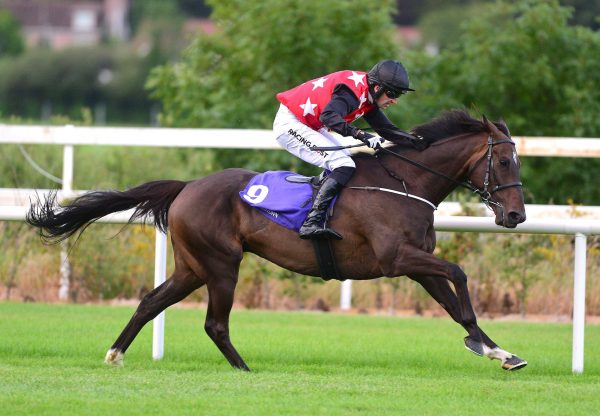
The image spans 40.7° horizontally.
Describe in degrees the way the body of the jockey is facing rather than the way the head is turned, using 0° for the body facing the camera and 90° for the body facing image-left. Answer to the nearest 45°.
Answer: approximately 270°

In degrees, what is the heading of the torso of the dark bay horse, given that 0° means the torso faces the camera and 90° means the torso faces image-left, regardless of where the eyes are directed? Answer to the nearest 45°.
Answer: approximately 270°
